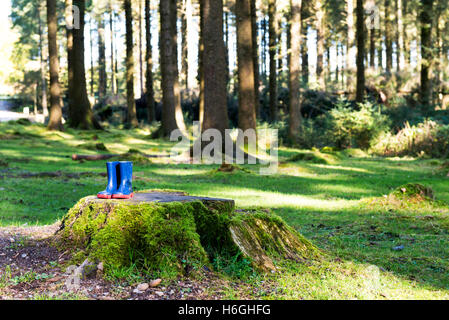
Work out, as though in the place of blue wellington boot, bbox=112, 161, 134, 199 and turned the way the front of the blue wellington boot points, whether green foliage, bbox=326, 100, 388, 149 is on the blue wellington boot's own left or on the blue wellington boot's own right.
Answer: on the blue wellington boot's own right

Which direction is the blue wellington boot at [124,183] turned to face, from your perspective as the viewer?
facing to the left of the viewer
